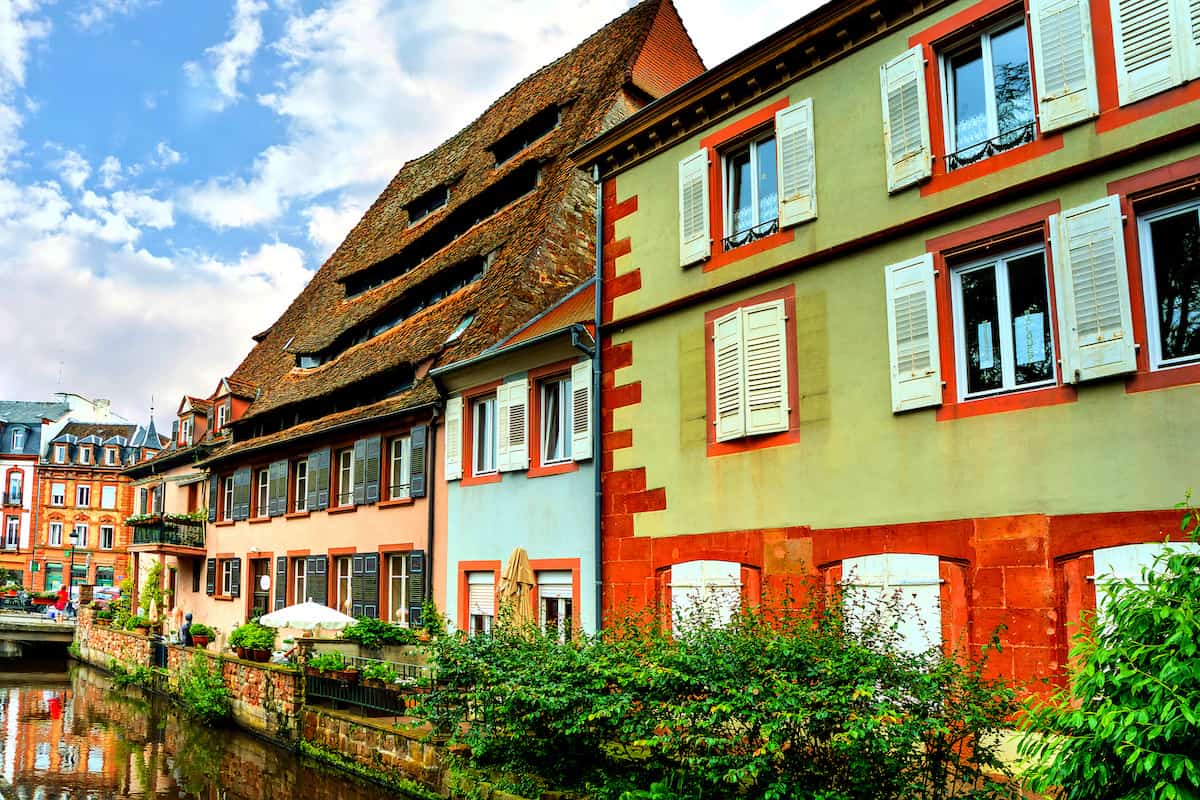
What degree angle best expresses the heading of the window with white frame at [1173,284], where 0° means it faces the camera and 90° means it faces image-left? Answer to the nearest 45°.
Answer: approximately 45°

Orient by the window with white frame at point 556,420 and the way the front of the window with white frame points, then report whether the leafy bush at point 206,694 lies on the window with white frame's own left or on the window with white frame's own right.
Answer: on the window with white frame's own right

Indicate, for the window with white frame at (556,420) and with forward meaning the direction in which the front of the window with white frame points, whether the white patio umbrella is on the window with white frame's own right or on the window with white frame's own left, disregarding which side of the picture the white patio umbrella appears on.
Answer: on the window with white frame's own right

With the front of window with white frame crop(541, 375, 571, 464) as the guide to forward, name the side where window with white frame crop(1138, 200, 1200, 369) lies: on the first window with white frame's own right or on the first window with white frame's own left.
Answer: on the first window with white frame's own left

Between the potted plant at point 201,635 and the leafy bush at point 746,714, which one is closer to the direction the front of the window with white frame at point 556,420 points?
the leafy bush

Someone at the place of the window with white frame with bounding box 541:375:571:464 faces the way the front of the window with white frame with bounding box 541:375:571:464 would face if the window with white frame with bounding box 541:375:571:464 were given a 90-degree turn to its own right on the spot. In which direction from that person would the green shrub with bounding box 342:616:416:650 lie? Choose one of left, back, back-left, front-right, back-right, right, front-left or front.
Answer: front

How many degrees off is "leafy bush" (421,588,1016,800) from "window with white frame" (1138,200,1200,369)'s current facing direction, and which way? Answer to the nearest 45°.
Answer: approximately 45° to its right

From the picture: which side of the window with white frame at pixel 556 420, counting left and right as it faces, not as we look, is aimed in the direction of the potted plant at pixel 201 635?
right
